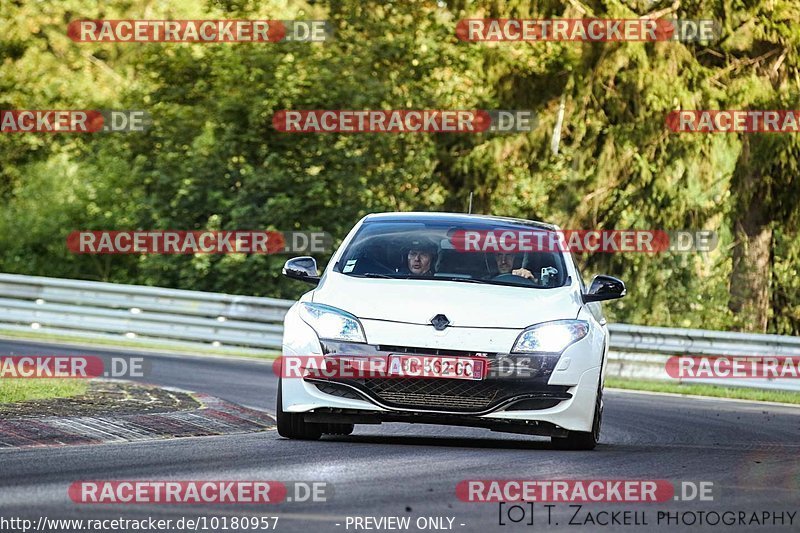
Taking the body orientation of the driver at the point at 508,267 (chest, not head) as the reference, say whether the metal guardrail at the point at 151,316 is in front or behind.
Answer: behind

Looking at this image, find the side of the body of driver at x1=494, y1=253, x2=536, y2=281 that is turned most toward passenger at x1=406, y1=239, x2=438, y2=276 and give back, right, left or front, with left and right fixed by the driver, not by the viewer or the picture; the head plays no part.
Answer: right

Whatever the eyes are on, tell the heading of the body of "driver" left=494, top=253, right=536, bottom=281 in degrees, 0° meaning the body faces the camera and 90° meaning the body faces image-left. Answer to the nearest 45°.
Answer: approximately 0°

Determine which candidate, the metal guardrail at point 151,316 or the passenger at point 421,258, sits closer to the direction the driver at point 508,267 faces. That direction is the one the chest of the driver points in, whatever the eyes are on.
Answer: the passenger

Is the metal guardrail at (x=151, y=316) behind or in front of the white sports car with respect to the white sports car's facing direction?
behind
